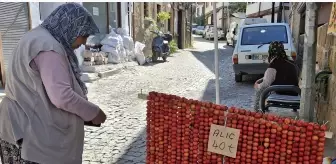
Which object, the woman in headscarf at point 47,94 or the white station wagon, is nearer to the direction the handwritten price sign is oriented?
the woman in headscarf

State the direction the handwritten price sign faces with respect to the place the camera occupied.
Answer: facing the viewer

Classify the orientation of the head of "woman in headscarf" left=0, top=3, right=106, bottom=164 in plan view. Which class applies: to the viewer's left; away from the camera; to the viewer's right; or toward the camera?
to the viewer's right

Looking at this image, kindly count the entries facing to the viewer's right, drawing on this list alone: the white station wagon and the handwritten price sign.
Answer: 0

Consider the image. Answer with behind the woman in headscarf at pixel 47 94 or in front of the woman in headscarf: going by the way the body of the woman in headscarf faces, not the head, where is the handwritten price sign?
in front

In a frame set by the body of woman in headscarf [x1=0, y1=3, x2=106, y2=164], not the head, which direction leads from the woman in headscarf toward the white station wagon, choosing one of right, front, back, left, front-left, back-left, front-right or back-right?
front-left

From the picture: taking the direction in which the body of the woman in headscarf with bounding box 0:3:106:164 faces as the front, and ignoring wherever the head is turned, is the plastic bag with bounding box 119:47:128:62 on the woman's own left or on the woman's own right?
on the woman's own left

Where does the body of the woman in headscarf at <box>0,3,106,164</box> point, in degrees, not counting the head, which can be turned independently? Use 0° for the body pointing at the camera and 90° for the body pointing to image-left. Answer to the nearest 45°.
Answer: approximately 270°
